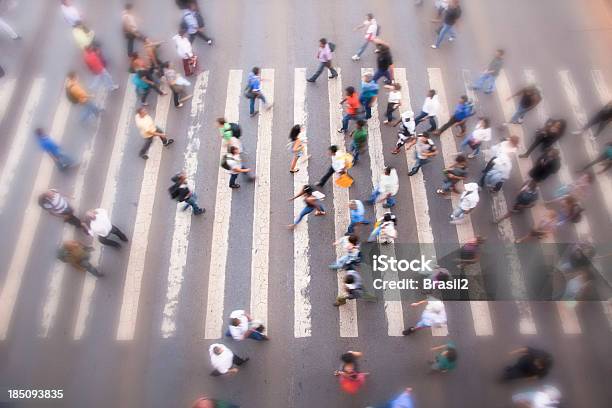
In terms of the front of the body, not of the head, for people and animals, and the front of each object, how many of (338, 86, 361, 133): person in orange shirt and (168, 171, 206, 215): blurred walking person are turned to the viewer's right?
1

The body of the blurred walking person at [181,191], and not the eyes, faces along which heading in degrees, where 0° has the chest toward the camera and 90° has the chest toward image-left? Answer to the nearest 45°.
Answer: approximately 270°

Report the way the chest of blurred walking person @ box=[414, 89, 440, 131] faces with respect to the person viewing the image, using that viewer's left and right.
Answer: facing to the left of the viewer

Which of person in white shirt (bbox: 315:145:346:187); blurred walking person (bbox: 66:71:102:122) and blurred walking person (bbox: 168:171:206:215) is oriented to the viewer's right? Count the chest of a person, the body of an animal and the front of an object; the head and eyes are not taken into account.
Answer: blurred walking person (bbox: 168:171:206:215)
